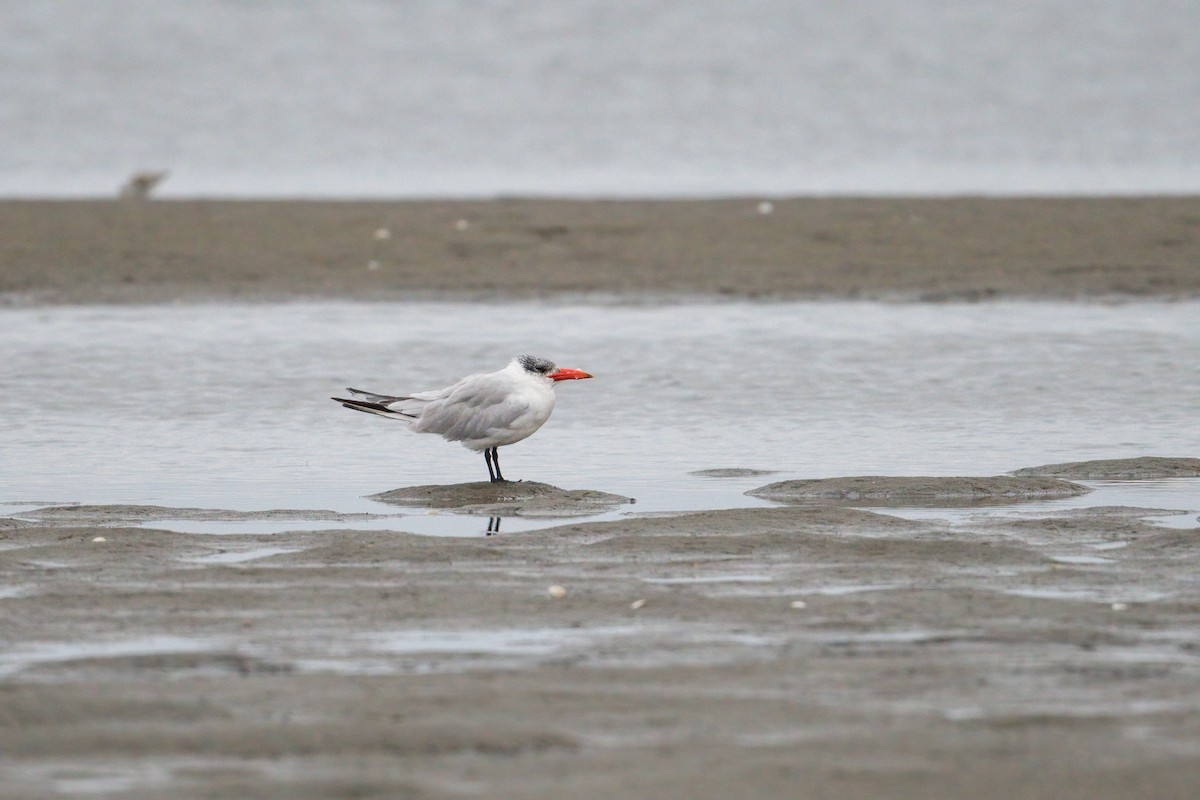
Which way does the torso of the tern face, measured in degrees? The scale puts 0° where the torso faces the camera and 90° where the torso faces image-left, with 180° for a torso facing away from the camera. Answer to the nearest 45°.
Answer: approximately 270°

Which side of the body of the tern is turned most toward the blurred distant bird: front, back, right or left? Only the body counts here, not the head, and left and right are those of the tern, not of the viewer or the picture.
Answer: left

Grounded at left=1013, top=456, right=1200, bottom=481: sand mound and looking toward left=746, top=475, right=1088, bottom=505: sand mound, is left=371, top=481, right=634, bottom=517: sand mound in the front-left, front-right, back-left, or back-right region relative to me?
front-right

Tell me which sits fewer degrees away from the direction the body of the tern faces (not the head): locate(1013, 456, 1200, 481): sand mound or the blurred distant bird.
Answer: the sand mound

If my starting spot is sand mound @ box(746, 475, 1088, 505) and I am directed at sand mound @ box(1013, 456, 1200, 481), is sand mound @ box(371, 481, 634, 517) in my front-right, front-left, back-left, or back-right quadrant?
back-left

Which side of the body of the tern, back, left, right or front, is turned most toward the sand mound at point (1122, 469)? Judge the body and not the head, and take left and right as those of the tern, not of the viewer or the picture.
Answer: front

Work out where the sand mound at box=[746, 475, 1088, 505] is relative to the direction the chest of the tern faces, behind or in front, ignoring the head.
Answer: in front

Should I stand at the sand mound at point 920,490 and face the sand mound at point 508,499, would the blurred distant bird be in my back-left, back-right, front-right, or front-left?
front-right
